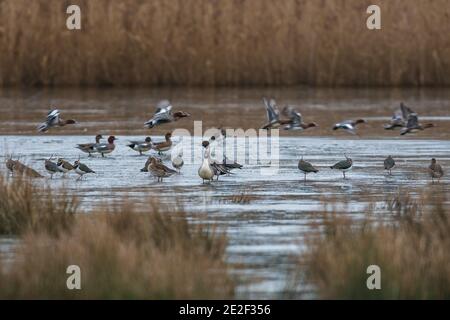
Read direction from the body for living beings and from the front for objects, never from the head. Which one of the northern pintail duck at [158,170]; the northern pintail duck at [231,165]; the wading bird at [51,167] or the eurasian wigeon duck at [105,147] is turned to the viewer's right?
the eurasian wigeon duck at [105,147]

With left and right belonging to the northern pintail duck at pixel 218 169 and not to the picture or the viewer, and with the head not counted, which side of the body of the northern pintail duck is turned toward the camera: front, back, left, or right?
left

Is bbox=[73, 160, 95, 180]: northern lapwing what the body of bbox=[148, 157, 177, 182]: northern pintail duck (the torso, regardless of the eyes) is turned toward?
yes

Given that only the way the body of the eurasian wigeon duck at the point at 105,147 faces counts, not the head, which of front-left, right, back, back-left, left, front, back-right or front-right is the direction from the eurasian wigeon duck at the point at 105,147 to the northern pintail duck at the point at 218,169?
front-right

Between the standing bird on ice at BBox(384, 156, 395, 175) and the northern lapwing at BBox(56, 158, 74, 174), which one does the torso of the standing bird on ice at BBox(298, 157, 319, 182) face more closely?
the northern lapwing

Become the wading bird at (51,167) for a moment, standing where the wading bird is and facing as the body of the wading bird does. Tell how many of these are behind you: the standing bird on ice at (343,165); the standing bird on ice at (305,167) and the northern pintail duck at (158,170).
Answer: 3
